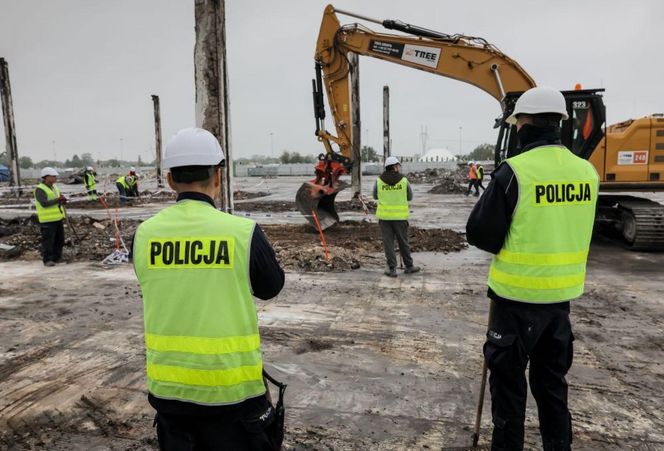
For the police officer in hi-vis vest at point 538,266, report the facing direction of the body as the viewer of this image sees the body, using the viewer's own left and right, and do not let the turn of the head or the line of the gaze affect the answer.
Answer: facing away from the viewer and to the left of the viewer

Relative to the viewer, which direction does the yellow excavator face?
to the viewer's left

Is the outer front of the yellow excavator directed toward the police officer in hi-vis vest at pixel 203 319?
no

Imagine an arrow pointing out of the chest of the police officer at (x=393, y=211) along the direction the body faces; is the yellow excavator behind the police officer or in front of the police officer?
in front

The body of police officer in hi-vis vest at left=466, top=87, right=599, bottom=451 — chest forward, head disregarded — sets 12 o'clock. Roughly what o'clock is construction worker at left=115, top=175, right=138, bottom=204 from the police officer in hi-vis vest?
The construction worker is roughly at 12 o'clock from the police officer in hi-vis vest.

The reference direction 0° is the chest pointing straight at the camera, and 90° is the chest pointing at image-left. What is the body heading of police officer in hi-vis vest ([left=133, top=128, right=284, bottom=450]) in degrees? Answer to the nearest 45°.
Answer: approximately 225°

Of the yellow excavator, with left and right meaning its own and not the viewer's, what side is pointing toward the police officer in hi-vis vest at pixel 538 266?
left

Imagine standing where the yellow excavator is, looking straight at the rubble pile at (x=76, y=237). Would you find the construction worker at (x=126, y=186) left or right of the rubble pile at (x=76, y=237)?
right

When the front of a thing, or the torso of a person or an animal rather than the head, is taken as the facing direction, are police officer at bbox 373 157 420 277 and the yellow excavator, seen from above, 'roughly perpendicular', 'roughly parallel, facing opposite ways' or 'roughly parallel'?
roughly perpendicular

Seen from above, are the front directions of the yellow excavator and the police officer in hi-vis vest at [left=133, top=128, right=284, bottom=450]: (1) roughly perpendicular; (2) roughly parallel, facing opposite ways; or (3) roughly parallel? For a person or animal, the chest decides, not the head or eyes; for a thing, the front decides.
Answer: roughly perpendicular

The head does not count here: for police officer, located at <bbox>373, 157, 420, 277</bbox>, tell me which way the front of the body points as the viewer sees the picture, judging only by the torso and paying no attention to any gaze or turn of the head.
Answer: away from the camera

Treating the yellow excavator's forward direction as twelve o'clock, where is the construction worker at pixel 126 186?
The construction worker is roughly at 1 o'clock from the yellow excavator.

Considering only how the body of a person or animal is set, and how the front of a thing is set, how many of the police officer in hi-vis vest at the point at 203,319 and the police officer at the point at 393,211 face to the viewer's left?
0

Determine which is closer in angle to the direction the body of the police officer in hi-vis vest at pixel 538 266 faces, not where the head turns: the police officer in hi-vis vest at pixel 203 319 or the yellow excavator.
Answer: the yellow excavator
